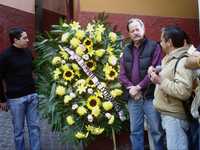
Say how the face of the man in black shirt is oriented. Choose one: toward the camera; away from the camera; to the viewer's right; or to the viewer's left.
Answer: to the viewer's right

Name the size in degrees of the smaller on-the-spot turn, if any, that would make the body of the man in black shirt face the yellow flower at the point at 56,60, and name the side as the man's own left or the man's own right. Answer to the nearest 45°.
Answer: approximately 45° to the man's own left

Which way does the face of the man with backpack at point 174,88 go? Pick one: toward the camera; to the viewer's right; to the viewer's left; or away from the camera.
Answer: to the viewer's left

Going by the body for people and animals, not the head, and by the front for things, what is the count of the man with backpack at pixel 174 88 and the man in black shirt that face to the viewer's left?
1

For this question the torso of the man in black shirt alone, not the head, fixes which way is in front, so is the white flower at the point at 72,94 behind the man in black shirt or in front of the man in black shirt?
in front

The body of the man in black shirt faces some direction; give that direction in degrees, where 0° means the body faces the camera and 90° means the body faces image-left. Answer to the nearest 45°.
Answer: approximately 315°

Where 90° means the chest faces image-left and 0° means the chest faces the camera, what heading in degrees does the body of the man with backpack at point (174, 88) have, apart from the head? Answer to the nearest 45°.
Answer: approximately 90°

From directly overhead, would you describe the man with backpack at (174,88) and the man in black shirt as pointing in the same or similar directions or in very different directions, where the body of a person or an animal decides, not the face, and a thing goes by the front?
very different directions
